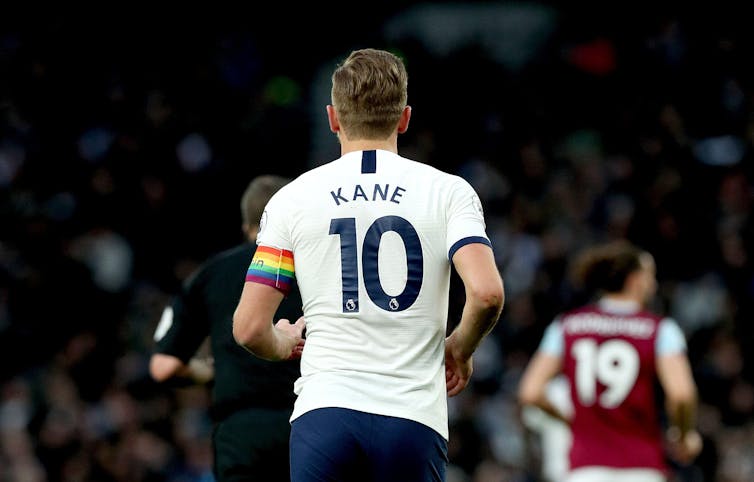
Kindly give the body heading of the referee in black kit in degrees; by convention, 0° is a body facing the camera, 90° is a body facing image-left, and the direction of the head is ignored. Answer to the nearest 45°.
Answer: approximately 180°

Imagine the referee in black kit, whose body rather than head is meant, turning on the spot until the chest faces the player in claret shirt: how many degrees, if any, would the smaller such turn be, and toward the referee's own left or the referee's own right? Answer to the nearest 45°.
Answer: approximately 45° to the referee's own right
